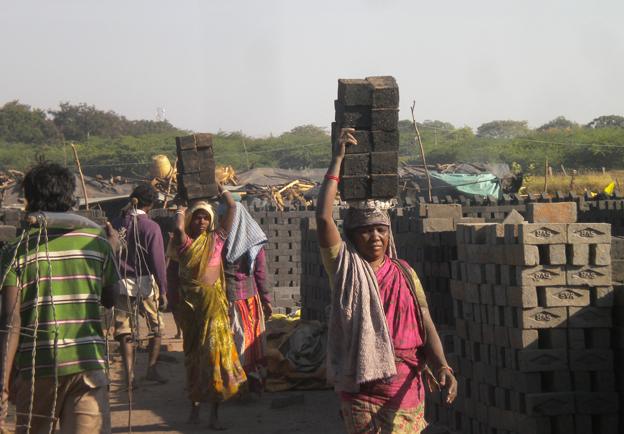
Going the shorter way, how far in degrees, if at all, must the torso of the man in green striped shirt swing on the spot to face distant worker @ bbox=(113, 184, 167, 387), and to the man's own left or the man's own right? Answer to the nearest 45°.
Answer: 0° — they already face them

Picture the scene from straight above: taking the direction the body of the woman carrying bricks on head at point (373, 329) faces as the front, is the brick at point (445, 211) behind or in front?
behind

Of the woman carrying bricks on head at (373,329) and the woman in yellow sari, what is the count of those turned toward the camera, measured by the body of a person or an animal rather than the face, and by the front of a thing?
2

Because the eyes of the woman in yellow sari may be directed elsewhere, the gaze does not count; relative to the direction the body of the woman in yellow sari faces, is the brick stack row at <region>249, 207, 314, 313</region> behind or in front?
behind

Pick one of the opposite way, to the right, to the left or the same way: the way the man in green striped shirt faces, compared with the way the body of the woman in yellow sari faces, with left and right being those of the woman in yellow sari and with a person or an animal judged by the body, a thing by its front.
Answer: the opposite way

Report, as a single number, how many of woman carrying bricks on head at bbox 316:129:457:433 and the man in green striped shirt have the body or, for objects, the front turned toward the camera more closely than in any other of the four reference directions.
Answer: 1

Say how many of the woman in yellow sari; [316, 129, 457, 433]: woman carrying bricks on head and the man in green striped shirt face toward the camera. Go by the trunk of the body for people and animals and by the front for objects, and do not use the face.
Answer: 2

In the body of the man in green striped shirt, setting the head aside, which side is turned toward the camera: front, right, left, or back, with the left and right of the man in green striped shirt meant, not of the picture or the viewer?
back
